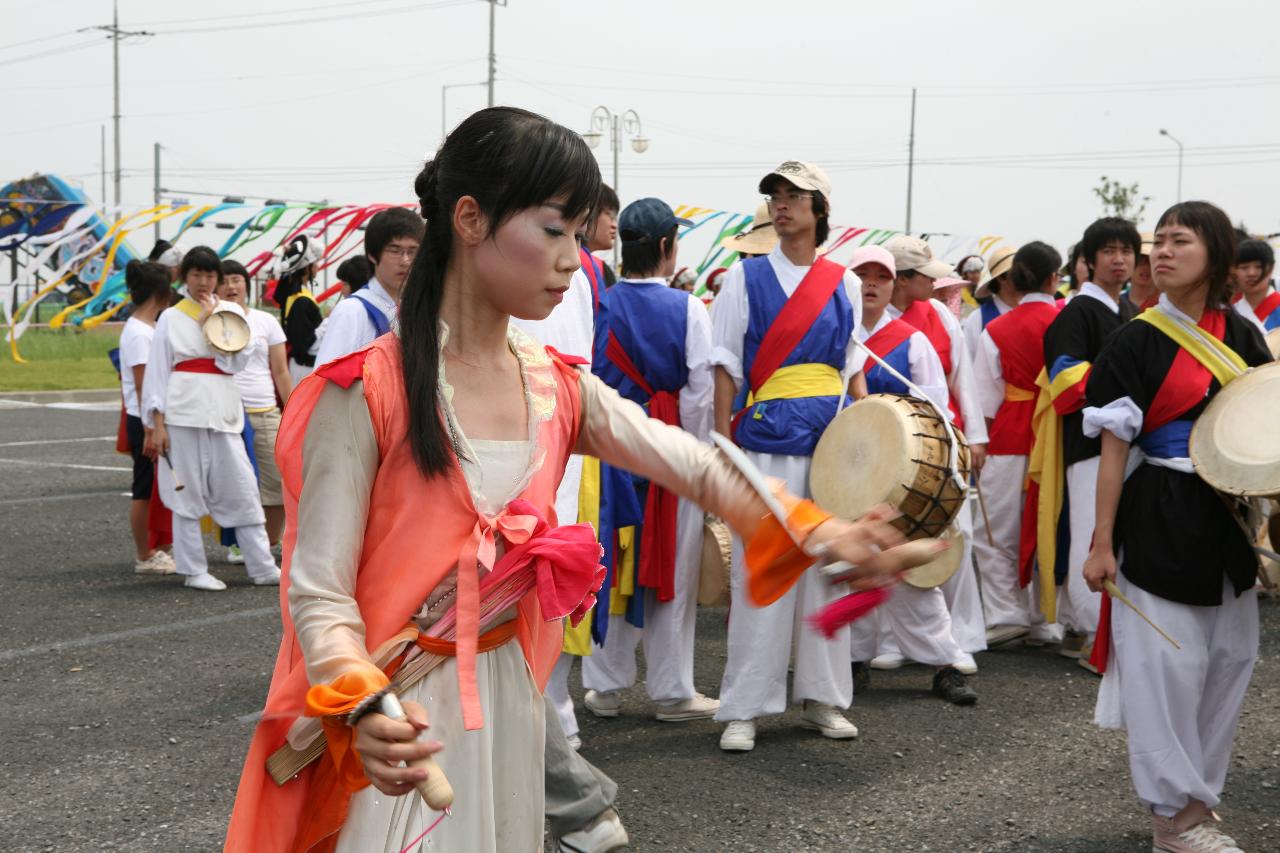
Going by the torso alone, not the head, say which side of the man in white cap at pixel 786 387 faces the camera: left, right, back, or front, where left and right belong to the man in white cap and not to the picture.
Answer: front

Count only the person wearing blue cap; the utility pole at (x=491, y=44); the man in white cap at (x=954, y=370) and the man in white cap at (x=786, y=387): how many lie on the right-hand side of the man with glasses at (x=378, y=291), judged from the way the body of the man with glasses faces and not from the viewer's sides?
0

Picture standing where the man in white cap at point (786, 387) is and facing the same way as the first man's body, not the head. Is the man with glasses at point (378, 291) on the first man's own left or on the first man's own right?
on the first man's own right

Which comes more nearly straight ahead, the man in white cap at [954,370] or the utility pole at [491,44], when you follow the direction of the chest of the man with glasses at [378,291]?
the man in white cap

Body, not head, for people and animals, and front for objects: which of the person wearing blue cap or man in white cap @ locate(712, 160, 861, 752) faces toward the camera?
the man in white cap

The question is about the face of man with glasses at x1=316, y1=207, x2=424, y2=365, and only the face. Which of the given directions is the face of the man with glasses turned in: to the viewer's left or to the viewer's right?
to the viewer's right

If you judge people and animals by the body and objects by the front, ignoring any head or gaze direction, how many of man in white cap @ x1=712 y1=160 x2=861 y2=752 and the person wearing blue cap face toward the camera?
1

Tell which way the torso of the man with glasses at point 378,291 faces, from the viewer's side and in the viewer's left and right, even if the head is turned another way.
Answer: facing the viewer and to the right of the viewer
